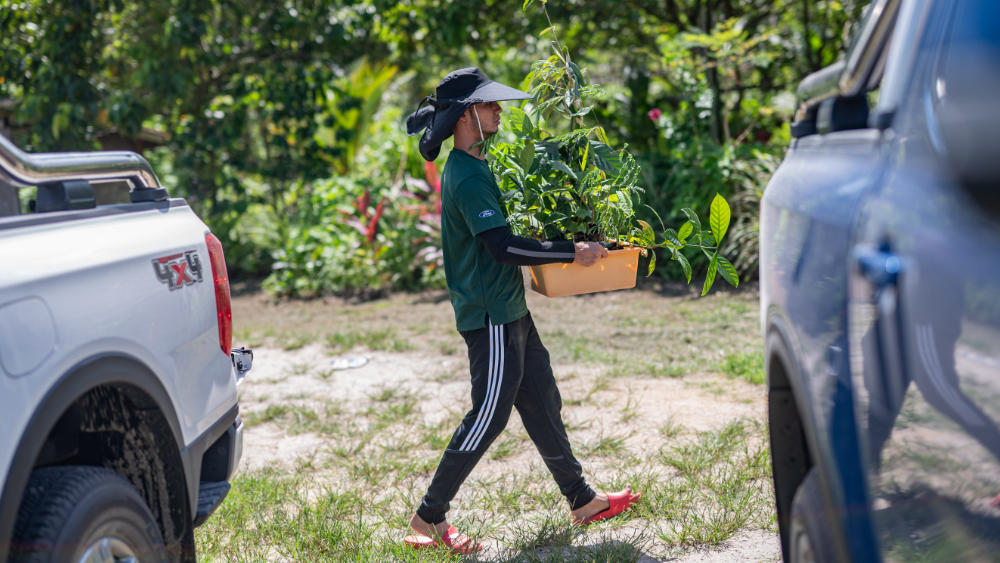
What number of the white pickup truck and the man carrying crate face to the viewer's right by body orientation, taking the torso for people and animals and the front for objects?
1

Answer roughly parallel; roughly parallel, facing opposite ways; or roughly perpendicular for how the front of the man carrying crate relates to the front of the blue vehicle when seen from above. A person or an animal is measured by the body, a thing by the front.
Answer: roughly perpendicular

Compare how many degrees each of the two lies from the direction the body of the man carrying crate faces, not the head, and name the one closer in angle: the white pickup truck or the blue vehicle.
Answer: the blue vehicle

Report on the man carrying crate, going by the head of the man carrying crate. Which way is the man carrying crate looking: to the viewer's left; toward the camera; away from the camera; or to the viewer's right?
to the viewer's right

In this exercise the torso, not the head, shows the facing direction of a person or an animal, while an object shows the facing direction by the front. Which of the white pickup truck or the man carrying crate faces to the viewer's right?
the man carrying crate

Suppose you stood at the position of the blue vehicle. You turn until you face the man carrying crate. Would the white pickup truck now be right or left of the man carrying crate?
left

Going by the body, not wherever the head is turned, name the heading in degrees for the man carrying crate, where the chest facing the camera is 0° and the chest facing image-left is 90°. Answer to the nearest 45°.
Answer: approximately 270°
